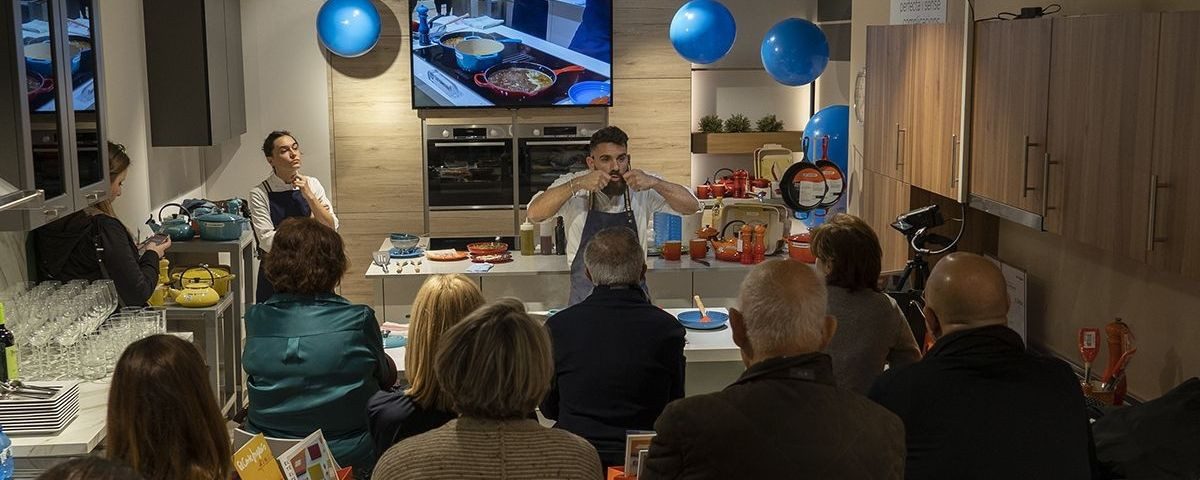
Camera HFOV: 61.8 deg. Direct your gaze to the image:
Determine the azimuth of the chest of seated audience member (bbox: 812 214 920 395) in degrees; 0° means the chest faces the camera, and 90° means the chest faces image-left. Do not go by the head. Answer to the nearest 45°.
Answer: approximately 135°

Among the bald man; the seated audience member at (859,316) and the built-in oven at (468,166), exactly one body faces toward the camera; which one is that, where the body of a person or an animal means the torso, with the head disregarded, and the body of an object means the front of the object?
the built-in oven

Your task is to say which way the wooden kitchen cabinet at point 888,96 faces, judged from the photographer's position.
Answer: facing the viewer and to the left of the viewer

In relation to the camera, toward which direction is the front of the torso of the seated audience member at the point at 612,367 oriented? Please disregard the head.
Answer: away from the camera

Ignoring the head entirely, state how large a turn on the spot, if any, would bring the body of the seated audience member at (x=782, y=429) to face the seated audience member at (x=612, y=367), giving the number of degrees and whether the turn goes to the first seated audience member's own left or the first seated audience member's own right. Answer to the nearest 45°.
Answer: approximately 45° to the first seated audience member's own left

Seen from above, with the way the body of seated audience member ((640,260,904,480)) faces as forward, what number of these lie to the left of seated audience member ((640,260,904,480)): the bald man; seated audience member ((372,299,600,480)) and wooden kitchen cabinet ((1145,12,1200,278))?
1

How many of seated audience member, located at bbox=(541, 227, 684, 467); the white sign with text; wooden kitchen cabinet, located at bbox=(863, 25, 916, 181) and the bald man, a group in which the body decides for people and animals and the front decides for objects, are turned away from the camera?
2

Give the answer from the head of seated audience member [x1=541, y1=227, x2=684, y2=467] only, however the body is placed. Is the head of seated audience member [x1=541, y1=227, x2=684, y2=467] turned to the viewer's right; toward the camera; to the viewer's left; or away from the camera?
away from the camera

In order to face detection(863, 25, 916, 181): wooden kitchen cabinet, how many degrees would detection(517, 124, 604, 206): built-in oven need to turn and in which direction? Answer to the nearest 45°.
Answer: approximately 45° to its left

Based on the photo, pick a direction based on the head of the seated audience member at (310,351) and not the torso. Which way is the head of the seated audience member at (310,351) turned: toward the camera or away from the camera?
away from the camera

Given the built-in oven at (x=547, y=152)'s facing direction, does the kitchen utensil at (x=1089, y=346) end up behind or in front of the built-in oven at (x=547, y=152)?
in front

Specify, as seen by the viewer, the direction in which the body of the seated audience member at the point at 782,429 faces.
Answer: away from the camera
